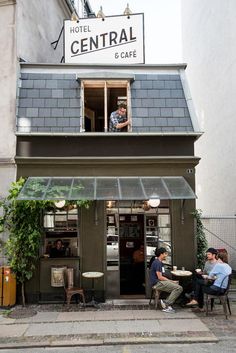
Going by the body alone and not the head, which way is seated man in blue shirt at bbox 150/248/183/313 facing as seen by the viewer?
to the viewer's right

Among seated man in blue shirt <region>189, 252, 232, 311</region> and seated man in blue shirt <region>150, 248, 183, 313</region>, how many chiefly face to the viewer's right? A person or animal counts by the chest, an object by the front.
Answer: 1

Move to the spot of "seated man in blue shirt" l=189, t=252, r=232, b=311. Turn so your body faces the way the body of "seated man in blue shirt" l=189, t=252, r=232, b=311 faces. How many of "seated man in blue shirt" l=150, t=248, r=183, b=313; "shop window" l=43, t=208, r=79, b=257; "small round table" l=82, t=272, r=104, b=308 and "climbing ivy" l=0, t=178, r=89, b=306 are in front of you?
4

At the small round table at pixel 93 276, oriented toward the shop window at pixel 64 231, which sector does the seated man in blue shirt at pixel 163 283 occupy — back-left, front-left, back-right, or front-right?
back-right

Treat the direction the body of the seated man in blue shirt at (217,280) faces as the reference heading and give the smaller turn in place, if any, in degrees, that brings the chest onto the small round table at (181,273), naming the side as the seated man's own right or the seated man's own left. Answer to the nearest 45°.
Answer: approximately 45° to the seated man's own right

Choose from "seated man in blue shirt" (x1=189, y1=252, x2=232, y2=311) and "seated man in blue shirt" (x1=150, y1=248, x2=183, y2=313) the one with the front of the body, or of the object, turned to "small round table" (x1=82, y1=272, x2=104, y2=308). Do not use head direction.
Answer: "seated man in blue shirt" (x1=189, y1=252, x2=232, y2=311)

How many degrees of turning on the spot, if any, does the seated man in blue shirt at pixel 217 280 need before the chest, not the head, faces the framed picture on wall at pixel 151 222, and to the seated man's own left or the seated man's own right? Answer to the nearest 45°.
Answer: approximately 45° to the seated man's own right

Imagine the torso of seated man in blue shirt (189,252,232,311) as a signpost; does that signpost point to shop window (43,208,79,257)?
yes

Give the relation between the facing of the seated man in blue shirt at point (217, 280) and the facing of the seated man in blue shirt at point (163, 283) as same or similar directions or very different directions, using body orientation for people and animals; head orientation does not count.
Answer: very different directions

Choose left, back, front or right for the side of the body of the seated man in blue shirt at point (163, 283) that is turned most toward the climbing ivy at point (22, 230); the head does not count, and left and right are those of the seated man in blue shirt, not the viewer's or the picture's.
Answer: back

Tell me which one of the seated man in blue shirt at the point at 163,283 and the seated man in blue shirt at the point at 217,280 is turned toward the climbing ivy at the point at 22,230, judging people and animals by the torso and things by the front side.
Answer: the seated man in blue shirt at the point at 217,280

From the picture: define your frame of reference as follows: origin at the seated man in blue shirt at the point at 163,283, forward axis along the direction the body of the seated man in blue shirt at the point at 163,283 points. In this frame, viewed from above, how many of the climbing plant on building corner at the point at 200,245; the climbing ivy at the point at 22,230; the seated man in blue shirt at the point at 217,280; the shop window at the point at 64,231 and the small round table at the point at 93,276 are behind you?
3

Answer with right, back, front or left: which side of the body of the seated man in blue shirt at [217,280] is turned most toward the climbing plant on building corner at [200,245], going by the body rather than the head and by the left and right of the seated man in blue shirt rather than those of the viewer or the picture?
right

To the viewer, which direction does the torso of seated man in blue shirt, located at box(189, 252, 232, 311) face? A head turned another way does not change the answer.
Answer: to the viewer's left

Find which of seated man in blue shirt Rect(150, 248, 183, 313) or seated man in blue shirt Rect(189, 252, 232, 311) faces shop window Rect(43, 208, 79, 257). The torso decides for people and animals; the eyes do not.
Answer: seated man in blue shirt Rect(189, 252, 232, 311)
